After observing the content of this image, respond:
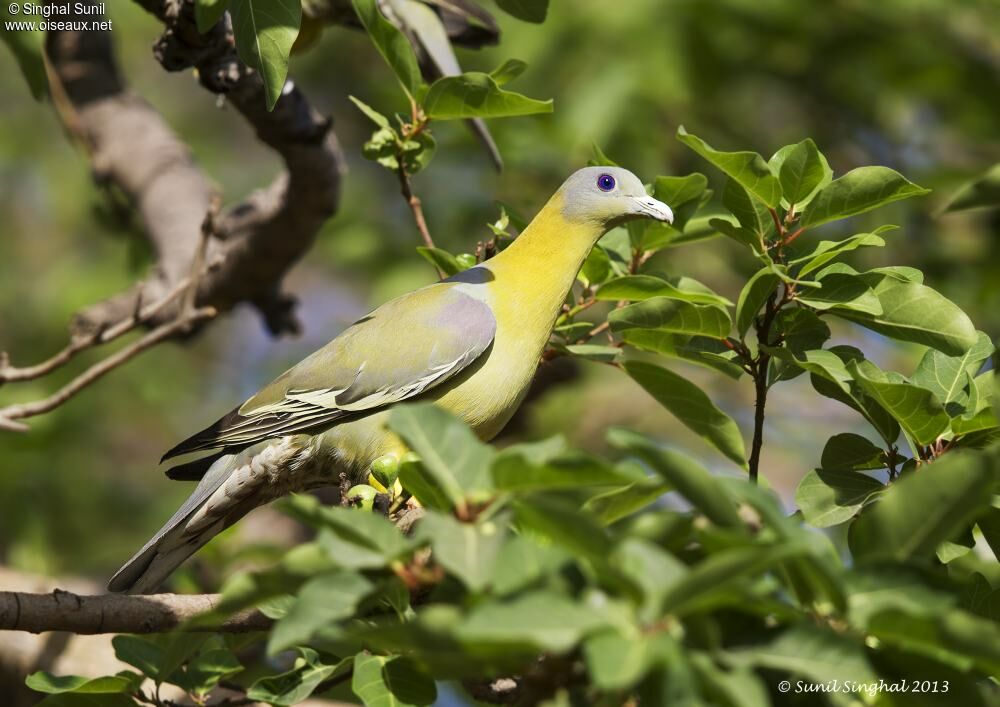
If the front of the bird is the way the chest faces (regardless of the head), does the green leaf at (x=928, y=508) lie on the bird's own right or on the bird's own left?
on the bird's own right

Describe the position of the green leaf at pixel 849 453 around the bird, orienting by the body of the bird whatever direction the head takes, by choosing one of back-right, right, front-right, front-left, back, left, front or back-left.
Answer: front-right

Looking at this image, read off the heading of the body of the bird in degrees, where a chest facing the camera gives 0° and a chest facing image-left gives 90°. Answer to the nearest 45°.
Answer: approximately 270°

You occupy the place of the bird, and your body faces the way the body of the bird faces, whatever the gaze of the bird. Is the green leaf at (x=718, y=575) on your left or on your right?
on your right

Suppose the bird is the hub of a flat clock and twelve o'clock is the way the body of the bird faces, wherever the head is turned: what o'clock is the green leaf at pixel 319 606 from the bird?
The green leaf is roughly at 3 o'clock from the bird.

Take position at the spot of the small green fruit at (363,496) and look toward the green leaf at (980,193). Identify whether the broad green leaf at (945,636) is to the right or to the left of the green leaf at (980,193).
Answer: right

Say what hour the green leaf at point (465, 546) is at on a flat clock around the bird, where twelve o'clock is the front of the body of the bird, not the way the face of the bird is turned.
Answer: The green leaf is roughly at 3 o'clock from the bird.

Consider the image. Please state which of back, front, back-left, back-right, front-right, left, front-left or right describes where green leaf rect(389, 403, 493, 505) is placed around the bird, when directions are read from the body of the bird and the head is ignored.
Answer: right

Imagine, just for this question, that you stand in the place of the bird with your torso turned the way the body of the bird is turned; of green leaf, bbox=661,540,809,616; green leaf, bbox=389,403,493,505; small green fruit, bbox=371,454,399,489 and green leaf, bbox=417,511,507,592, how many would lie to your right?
4

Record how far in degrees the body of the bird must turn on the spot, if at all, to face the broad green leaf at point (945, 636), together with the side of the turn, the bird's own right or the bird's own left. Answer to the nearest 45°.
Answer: approximately 90° to the bird's own right
